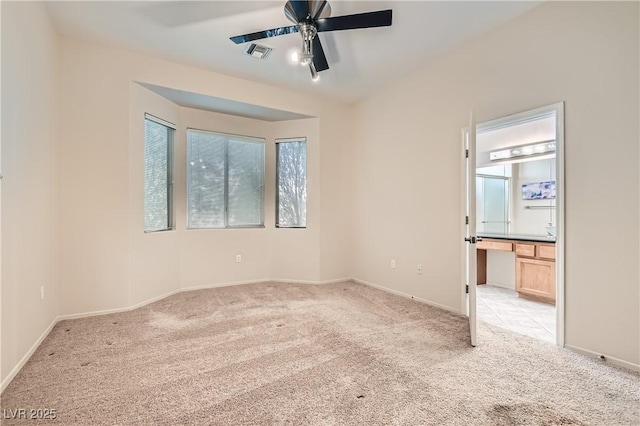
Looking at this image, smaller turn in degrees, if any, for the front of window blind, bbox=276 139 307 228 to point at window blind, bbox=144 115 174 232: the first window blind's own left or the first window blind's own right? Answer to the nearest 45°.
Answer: approximately 45° to the first window blind's own right

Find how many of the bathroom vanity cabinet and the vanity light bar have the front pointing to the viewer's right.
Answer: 0

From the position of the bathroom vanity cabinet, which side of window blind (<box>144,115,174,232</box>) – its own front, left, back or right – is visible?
front

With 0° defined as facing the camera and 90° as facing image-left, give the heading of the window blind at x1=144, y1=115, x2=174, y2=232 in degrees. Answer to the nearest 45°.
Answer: approximately 315°

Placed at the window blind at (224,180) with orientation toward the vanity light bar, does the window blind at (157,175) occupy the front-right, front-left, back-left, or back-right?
back-right

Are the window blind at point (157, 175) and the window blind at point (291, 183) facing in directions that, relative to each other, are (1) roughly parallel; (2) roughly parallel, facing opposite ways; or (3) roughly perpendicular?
roughly perpendicular

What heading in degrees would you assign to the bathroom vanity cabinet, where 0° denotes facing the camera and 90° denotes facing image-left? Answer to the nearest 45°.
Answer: approximately 45°

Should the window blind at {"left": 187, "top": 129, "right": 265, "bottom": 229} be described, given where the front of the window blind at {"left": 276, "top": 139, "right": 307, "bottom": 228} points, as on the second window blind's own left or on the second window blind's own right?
on the second window blind's own right

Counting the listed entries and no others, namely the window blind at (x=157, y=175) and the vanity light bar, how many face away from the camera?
0

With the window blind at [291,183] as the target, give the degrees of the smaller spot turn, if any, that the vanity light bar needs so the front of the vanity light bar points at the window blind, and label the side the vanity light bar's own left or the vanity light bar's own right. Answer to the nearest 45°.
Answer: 0° — it already faces it

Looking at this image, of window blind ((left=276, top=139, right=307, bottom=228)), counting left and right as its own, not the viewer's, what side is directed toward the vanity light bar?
left
